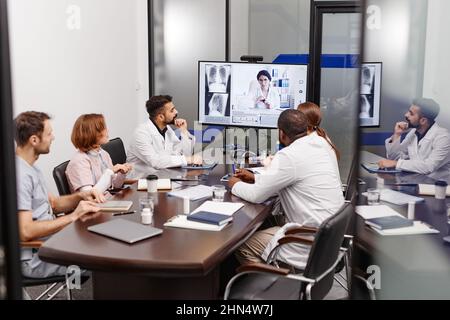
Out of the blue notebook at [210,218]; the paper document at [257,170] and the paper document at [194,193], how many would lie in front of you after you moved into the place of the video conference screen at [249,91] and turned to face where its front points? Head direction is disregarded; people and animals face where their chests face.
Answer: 3

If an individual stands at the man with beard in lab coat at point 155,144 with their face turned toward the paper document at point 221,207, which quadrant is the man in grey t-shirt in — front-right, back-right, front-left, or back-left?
front-right

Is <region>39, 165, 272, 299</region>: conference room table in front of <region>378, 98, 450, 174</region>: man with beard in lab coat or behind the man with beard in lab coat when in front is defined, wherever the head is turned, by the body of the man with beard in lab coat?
in front

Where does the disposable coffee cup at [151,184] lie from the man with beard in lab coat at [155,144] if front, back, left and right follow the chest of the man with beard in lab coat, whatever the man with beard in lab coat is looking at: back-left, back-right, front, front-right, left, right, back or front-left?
front-right

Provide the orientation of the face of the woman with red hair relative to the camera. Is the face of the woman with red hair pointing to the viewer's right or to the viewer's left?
to the viewer's right

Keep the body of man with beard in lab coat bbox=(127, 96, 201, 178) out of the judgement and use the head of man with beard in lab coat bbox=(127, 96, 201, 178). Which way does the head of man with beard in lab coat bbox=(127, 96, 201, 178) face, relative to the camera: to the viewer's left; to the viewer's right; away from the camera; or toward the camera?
to the viewer's right

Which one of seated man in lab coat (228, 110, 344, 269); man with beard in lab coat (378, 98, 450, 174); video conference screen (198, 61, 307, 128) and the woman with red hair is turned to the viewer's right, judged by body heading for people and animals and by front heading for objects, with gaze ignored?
the woman with red hair

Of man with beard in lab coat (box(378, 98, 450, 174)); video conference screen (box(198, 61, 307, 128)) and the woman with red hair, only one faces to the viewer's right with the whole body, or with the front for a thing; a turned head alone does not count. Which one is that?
the woman with red hair

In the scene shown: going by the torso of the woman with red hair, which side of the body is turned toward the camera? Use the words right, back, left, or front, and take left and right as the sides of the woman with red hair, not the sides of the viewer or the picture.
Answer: right

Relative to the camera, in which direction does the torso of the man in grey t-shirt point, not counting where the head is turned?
to the viewer's right

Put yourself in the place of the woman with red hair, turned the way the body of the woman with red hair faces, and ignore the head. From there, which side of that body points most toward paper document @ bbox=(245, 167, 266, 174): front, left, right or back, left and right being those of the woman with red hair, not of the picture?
front

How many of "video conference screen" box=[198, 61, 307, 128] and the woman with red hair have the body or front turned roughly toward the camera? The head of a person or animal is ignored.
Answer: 1

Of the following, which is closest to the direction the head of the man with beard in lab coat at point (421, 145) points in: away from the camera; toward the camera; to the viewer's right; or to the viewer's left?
to the viewer's left

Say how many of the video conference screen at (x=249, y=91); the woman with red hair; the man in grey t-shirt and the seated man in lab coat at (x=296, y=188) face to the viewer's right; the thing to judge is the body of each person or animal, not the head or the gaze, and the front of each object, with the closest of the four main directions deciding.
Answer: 2

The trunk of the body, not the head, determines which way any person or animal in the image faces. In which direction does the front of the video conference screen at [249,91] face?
toward the camera

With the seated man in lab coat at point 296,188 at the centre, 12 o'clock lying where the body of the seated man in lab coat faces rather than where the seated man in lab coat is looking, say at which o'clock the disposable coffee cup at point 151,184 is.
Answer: The disposable coffee cup is roughly at 11 o'clock from the seated man in lab coat.

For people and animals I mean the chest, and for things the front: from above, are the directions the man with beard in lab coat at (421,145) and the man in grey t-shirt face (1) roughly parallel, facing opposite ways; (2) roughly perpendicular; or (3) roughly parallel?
roughly parallel, facing opposite ways
